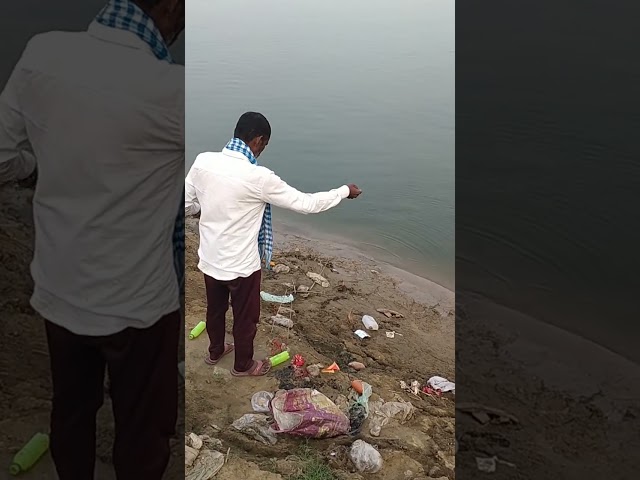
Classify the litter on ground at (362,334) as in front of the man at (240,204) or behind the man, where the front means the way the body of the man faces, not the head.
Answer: in front

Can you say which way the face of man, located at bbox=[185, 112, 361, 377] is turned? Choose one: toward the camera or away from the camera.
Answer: away from the camera

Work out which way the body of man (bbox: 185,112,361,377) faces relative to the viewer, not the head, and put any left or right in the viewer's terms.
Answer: facing away from the viewer and to the right of the viewer
